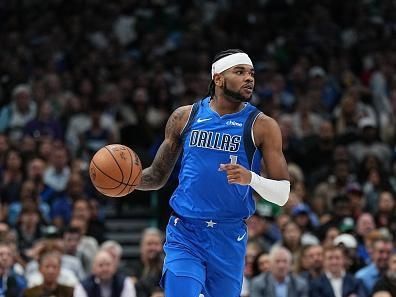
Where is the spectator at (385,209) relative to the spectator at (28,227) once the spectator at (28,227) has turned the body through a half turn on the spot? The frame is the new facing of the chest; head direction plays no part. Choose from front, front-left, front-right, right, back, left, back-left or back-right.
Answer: right

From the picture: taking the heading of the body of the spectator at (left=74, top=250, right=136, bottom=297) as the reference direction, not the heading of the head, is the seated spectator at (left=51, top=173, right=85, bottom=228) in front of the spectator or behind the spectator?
behind

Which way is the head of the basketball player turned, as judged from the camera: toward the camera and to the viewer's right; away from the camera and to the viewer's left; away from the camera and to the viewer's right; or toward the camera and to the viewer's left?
toward the camera and to the viewer's right

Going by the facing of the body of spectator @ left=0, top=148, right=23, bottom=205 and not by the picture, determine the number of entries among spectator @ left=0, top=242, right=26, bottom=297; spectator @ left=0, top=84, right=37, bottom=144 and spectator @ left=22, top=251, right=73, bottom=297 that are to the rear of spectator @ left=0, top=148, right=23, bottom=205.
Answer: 1

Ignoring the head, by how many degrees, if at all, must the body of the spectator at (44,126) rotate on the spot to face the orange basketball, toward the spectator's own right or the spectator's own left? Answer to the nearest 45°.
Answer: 0° — they already face it

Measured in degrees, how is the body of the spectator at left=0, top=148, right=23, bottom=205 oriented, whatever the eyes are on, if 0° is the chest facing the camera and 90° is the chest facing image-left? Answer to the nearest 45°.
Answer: approximately 0°

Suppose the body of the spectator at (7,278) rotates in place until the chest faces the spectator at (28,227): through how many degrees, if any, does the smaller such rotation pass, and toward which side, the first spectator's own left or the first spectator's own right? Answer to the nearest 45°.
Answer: approximately 180°

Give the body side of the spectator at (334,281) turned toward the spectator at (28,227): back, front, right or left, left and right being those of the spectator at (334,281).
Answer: right

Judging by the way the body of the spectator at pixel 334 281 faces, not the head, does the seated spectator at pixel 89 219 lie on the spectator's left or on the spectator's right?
on the spectator's right
